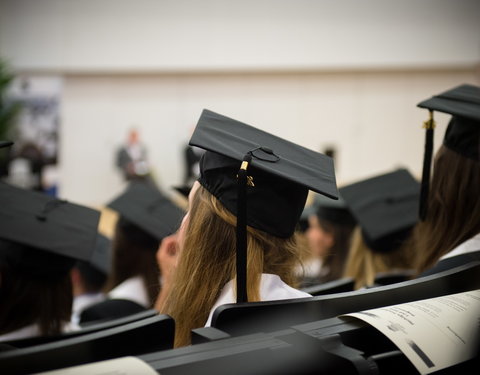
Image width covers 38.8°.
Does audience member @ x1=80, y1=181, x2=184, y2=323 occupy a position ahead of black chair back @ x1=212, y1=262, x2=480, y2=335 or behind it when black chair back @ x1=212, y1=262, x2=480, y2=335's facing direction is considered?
ahead

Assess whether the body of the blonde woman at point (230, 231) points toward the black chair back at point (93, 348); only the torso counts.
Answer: no

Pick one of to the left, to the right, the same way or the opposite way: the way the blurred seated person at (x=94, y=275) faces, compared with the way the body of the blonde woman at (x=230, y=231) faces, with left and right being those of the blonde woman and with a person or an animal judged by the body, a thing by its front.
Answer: the same way

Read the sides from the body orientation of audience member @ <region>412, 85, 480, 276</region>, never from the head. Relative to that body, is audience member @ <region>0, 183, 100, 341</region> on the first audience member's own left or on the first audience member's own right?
on the first audience member's own left

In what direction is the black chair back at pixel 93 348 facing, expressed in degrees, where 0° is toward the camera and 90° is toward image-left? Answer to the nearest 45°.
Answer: approximately 135°

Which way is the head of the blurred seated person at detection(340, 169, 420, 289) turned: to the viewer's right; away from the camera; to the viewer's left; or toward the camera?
away from the camera

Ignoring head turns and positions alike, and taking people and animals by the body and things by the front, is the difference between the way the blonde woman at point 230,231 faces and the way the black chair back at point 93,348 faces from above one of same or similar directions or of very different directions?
same or similar directions

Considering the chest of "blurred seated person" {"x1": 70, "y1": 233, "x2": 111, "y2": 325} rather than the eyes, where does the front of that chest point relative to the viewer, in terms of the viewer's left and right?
facing away from the viewer and to the left of the viewer

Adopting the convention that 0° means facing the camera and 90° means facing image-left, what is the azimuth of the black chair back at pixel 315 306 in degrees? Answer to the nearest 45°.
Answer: approximately 135°

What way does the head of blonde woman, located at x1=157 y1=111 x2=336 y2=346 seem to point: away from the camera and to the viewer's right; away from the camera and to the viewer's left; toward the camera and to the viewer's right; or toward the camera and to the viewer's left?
away from the camera and to the viewer's left

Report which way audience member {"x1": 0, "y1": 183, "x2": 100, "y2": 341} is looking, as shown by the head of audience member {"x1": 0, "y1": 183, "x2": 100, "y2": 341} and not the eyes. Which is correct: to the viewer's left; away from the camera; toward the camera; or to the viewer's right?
away from the camera

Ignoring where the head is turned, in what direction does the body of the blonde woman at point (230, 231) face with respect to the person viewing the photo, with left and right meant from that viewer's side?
facing away from the viewer and to the left of the viewer

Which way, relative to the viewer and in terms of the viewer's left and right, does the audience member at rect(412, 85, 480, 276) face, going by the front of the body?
facing away from the viewer and to the left of the viewer

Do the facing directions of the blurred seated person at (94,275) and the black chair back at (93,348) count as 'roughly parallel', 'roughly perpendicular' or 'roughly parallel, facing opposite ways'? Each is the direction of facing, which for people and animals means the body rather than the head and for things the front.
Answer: roughly parallel
